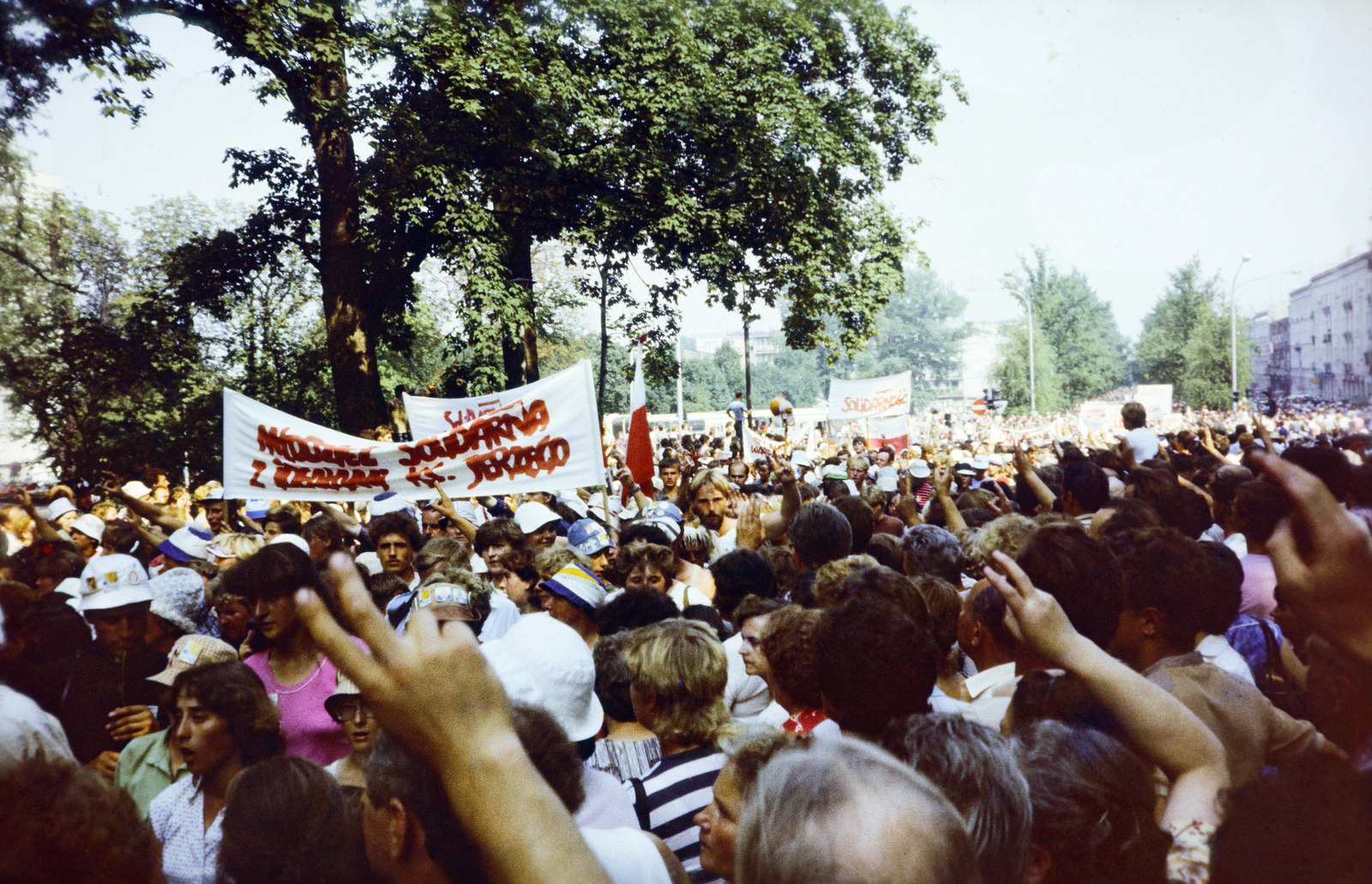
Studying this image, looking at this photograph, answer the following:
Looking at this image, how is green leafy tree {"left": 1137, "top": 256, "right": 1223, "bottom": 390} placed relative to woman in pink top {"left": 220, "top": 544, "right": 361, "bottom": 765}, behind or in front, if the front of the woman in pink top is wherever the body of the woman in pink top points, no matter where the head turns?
behind

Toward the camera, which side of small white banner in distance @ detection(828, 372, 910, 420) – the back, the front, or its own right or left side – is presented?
front

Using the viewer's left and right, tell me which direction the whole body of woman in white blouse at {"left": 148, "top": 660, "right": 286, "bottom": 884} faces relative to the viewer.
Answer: facing the viewer and to the left of the viewer

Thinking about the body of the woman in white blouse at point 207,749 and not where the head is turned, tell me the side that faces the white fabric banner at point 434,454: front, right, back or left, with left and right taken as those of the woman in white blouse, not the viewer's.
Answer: back

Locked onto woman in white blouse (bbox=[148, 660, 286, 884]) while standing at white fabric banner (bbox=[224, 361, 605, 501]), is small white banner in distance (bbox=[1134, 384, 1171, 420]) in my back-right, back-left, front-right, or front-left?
back-left

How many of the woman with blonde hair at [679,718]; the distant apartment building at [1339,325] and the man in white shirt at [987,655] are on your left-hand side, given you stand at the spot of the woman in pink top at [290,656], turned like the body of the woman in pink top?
3

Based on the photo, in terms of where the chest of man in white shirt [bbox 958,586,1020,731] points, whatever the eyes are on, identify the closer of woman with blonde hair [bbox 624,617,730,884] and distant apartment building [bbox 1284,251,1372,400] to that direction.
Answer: the distant apartment building

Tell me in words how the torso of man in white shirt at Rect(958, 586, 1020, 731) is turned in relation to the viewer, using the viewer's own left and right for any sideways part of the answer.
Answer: facing away from the viewer and to the left of the viewer

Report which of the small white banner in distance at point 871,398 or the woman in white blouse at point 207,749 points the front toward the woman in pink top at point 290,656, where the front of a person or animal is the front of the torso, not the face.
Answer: the small white banner in distance

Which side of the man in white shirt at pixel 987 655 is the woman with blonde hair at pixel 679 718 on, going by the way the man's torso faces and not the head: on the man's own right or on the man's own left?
on the man's own left

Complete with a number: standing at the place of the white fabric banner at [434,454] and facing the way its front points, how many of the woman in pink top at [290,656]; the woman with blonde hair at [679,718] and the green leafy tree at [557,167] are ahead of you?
2

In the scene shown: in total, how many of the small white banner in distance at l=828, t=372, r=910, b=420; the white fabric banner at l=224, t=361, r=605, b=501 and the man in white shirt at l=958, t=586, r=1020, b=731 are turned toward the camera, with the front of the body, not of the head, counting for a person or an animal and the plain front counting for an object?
2

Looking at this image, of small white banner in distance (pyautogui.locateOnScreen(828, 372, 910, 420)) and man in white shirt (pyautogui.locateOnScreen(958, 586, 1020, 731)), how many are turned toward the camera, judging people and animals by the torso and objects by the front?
1

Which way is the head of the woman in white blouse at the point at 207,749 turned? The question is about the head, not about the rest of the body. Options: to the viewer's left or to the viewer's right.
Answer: to the viewer's left
